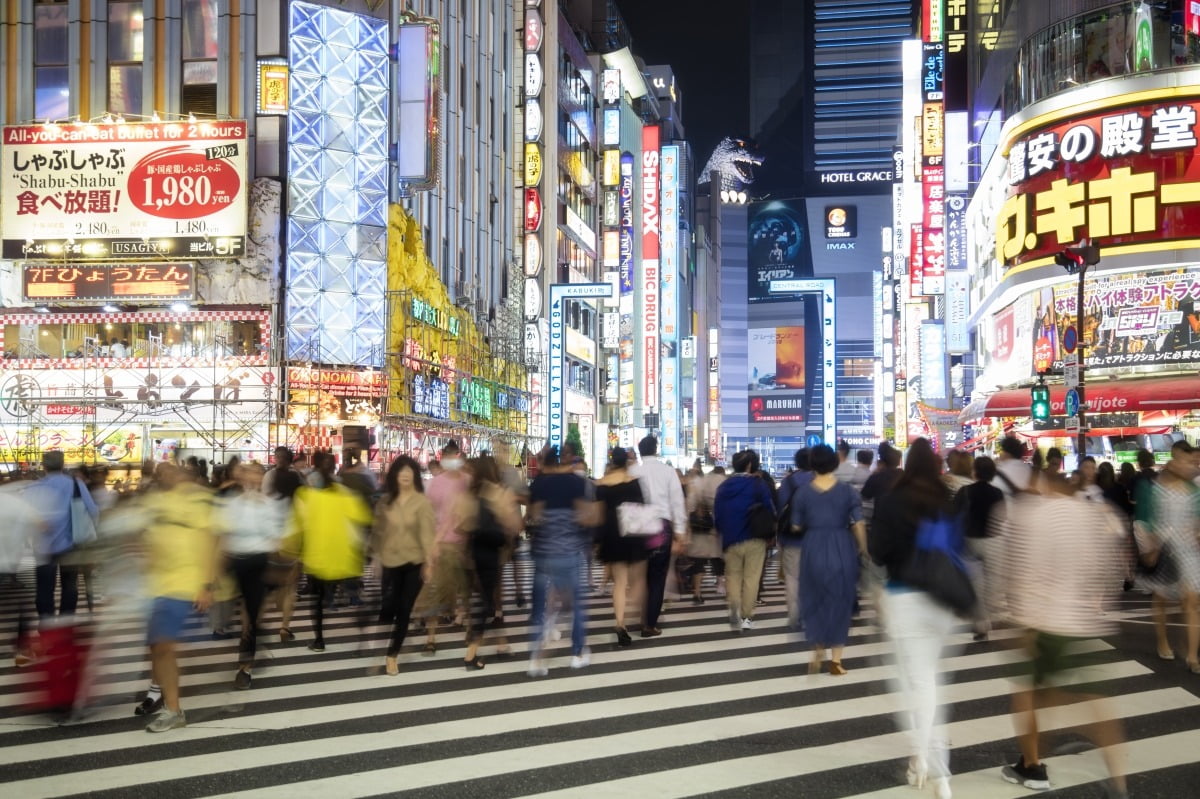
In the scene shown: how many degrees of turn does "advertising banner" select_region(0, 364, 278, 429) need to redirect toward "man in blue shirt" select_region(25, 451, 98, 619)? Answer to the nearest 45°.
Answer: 0° — it already faces them

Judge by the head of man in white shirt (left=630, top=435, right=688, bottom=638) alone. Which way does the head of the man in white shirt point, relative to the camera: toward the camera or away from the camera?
away from the camera

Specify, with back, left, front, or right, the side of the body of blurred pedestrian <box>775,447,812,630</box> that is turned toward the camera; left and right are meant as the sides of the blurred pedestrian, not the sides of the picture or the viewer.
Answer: back

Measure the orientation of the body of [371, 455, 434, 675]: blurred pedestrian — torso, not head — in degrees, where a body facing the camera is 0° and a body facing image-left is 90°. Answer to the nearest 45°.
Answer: approximately 0°

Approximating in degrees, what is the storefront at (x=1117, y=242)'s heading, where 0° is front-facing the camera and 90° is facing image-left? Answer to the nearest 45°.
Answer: approximately 45°

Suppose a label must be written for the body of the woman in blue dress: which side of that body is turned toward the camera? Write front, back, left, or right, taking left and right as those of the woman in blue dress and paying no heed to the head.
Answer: back

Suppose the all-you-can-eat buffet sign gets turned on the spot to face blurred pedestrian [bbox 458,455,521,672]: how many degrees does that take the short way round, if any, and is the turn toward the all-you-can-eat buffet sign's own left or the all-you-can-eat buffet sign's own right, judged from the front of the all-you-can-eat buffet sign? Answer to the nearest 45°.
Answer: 0° — it already faces them
